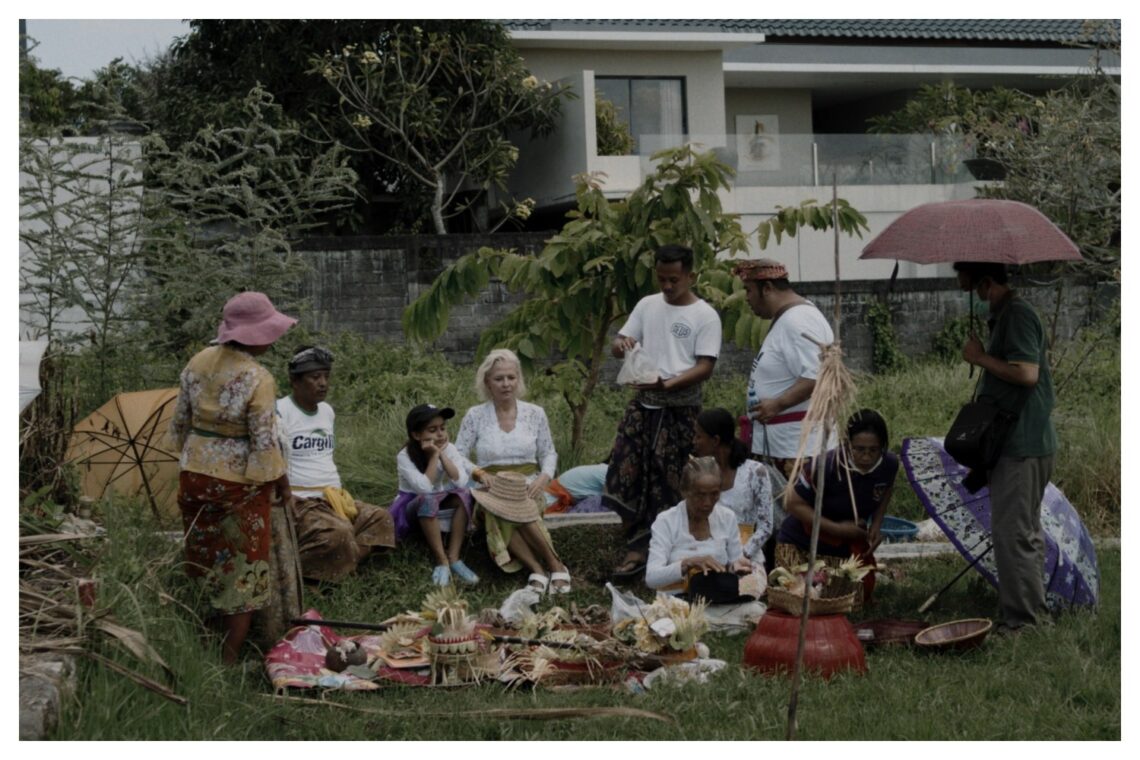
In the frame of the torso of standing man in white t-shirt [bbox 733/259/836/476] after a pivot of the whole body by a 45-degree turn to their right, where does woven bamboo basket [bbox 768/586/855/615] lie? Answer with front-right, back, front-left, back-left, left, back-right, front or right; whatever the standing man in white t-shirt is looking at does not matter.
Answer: back-left

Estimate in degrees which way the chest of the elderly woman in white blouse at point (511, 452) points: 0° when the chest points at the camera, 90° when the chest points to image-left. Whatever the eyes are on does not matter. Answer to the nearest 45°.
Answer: approximately 0°

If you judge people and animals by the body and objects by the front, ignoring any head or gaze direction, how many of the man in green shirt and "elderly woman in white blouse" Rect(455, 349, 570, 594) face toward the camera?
1

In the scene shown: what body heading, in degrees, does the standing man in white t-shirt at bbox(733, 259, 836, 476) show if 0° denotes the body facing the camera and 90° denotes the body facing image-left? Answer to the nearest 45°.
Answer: approximately 90°

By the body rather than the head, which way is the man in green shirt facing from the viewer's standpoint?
to the viewer's left

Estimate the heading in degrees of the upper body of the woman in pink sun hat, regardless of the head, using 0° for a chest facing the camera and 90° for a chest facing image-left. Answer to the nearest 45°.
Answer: approximately 225°
